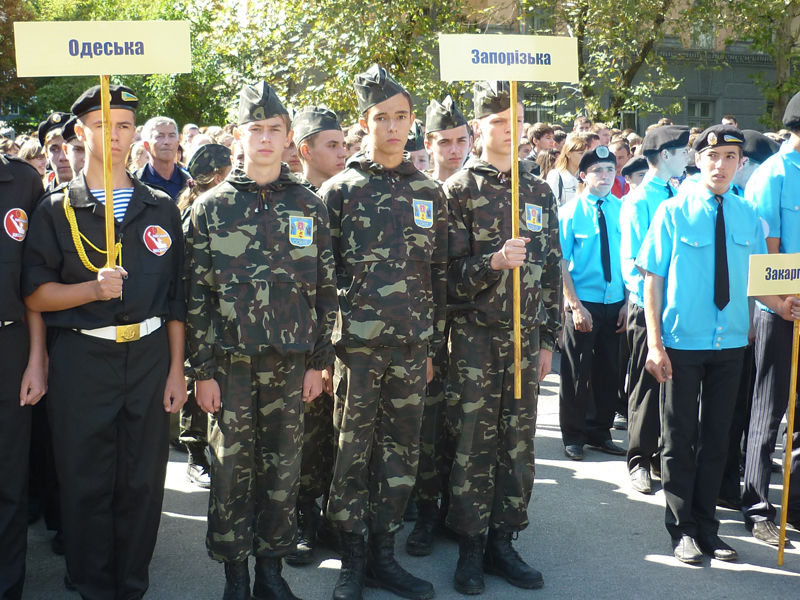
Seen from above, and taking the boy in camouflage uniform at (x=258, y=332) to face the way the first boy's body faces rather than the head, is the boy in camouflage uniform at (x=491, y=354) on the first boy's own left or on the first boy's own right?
on the first boy's own left

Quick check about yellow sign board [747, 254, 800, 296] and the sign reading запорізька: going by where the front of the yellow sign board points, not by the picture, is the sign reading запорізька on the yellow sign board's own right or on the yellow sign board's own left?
on the yellow sign board's own right

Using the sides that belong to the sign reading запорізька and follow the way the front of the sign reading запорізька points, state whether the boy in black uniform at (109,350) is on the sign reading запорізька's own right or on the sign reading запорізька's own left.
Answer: on the sign reading запорізька's own right
